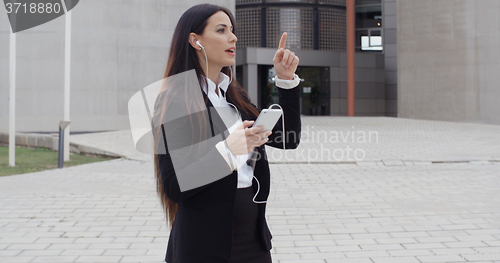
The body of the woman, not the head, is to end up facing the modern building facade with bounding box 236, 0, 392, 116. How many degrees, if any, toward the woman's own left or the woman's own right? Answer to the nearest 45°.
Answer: approximately 135° to the woman's own left

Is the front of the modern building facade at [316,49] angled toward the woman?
yes

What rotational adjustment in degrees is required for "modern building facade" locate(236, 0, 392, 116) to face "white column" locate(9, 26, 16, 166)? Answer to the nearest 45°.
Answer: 0° — it already faces it

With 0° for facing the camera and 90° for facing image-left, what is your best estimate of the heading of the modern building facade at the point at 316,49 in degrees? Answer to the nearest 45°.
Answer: approximately 0°

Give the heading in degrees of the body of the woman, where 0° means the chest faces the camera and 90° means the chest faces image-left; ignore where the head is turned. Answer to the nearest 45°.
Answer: approximately 315°
